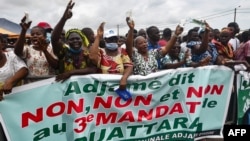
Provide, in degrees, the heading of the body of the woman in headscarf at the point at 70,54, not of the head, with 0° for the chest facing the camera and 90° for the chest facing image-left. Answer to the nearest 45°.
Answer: approximately 0°

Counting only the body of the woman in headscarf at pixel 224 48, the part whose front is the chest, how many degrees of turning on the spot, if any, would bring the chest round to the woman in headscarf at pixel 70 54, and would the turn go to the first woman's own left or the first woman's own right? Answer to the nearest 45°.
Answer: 0° — they already face them
